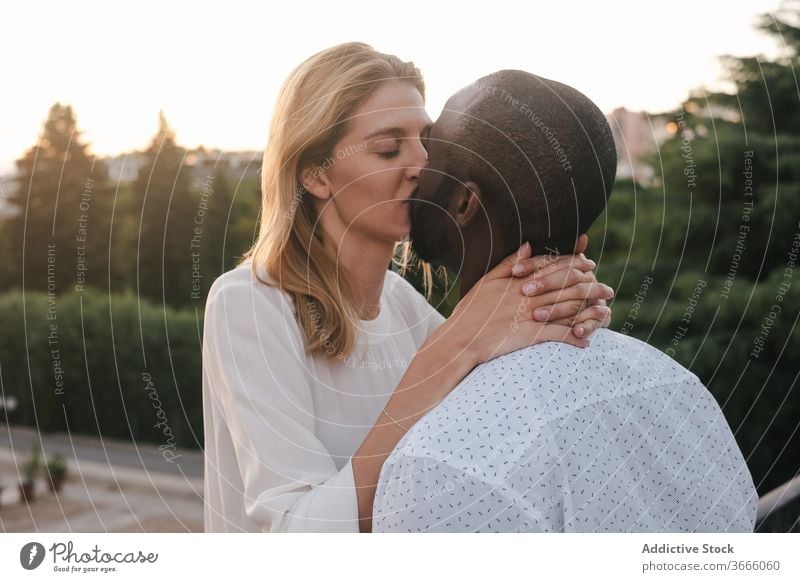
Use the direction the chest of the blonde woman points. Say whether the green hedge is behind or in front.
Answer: behind

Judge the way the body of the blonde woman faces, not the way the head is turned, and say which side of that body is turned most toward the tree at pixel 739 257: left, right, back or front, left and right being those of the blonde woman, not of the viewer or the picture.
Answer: left

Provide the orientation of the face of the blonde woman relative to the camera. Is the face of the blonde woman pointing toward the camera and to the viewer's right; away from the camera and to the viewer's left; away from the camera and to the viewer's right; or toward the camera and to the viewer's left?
toward the camera and to the viewer's right

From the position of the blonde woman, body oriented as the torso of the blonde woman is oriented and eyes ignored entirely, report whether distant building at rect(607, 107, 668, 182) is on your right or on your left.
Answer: on your left

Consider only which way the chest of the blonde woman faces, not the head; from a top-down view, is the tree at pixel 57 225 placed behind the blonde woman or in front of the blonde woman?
behind

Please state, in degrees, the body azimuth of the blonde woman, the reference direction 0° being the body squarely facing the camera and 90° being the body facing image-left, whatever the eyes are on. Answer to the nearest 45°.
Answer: approximately 315°

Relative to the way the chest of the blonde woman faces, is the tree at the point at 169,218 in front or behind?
behind
